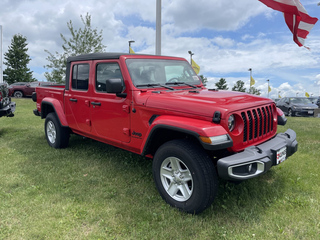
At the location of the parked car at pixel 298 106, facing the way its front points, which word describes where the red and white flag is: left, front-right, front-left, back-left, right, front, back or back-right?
front-right

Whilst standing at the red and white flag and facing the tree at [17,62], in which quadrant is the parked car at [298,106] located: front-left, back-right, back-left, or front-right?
front-right

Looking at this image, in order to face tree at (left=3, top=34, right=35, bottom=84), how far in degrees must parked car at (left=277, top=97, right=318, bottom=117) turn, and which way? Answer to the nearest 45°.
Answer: approximately 135° to its right

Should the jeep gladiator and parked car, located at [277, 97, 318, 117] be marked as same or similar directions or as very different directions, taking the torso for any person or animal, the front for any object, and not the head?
same or similar directions

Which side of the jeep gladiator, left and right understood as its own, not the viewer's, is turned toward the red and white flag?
left

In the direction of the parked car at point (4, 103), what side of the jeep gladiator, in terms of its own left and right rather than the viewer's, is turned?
back

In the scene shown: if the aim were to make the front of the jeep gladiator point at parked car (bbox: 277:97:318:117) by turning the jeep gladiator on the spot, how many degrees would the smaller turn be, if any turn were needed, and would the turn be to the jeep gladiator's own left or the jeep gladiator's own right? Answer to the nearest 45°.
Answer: approximately 90° to the jeep gladiator's own left

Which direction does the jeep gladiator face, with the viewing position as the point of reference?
facing the viewer and to the right of the viewer

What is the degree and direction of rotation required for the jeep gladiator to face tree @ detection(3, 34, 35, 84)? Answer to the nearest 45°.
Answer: approximately 180°

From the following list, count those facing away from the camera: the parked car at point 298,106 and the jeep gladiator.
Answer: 0

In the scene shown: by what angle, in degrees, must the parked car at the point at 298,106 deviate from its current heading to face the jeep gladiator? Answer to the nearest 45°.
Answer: approximately 45° to its right
